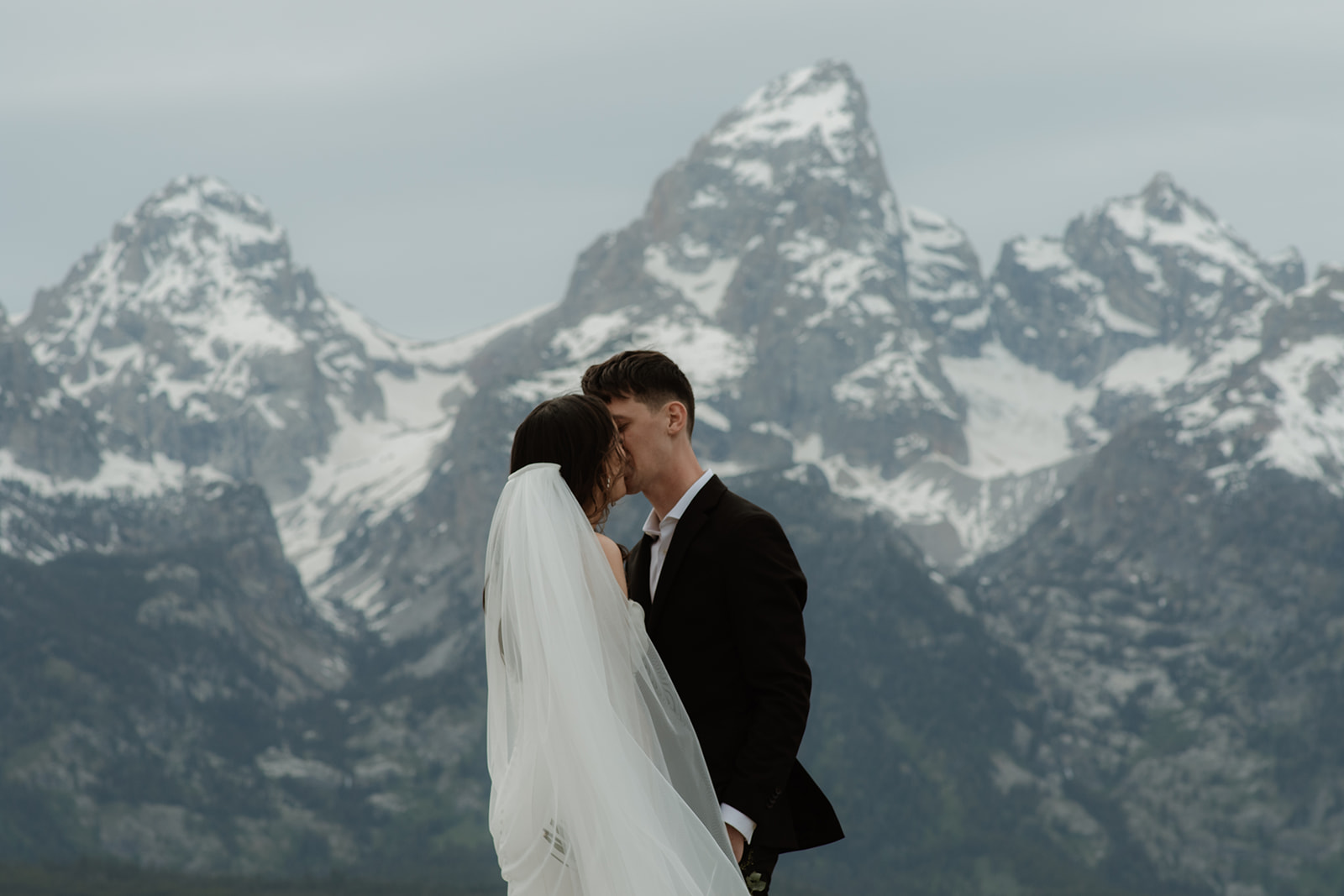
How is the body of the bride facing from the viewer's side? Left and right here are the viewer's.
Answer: facing away from the viewer and to the right of the viewer

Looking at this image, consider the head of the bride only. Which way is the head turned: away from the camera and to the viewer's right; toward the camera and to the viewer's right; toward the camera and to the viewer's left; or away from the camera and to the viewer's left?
away from the camera and to the viewer's right

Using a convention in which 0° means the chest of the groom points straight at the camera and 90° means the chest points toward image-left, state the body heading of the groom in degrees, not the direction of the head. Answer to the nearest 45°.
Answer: approximately 90°
